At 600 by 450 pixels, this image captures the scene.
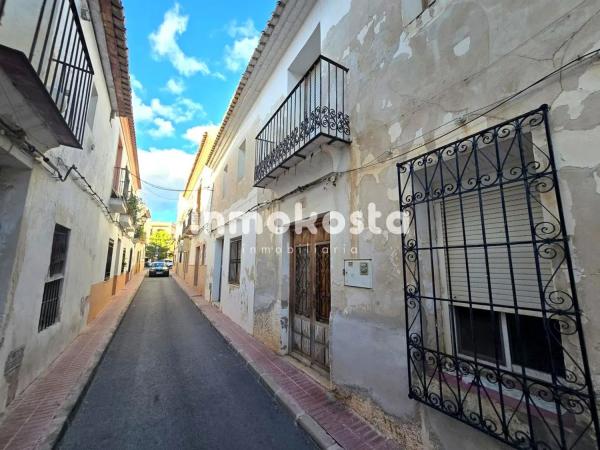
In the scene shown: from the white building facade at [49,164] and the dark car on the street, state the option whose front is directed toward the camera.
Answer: the dark car on the street

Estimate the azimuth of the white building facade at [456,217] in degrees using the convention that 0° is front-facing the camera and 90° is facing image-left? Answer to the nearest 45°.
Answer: approximately 45°

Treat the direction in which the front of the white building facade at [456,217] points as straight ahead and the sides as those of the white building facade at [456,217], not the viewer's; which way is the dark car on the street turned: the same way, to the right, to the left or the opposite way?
to the left

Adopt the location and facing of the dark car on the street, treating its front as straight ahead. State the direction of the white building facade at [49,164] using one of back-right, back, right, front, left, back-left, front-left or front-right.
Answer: front

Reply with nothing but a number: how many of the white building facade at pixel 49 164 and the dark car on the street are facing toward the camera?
1

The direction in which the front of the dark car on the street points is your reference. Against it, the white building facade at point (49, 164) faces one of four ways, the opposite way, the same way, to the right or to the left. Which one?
to the left

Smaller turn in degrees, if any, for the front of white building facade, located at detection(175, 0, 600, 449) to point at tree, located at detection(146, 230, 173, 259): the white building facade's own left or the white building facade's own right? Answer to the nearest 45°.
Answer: approximately 90° to the white building facade's own right

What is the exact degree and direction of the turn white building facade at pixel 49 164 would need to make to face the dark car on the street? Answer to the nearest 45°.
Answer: approximately 90° to its left

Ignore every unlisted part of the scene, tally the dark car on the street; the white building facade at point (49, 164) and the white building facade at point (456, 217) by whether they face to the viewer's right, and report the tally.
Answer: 1

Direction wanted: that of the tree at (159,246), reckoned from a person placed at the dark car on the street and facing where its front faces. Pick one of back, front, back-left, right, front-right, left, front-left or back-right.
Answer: back

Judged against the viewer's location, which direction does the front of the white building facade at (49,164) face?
facing to the right of the viewer

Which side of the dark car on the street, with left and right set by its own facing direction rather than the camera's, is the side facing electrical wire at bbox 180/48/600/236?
front

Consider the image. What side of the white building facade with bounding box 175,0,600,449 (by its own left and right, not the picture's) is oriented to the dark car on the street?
right

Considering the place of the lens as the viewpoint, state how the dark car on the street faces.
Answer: facing the viewer

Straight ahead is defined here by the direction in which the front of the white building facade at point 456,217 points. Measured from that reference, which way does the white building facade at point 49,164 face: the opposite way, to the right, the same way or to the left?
the opposite way

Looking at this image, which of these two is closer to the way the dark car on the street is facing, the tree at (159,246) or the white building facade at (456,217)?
the white building facade
